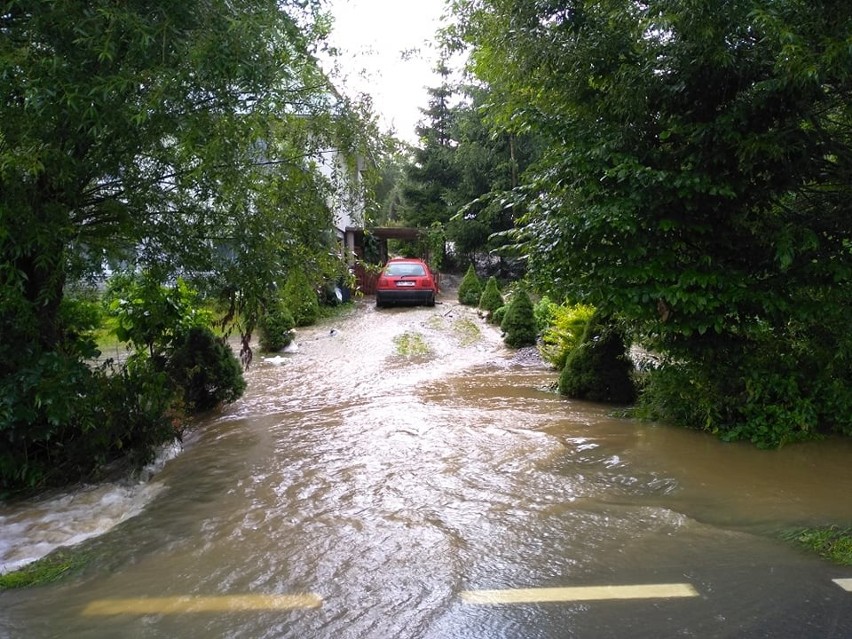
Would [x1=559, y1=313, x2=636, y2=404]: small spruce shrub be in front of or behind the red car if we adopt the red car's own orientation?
behind

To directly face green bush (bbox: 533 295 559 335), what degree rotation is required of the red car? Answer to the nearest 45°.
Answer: approximately 135° to its right

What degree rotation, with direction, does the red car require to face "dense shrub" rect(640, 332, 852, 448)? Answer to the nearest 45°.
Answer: approximately 180°

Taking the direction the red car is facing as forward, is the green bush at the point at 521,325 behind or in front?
behind

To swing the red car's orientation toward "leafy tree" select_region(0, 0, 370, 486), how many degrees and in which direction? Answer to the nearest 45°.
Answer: approximately 180°

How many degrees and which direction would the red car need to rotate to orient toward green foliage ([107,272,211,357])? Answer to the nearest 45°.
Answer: approximately 180°

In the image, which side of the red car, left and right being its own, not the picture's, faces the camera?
back

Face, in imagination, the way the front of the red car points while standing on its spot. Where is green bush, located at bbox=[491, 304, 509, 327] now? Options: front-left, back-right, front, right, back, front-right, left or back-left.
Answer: back-right
